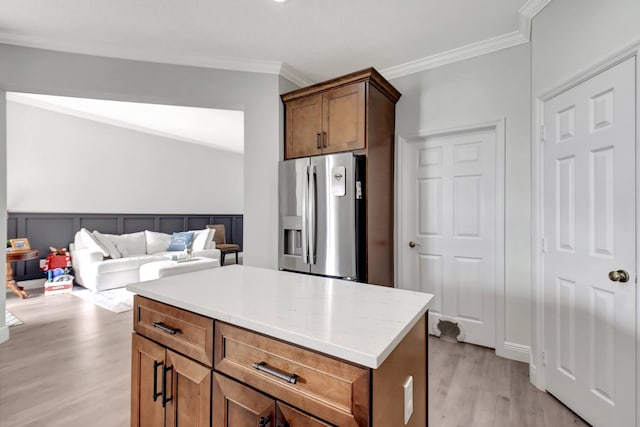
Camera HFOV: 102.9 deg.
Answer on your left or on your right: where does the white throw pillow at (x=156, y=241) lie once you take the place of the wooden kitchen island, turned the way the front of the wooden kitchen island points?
on your right

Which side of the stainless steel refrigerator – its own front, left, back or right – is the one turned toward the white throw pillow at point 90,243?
right

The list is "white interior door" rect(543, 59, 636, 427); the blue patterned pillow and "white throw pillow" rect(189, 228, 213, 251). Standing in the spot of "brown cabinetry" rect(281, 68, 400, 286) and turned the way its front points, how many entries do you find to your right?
2

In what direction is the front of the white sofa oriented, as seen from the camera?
facing the viewer and to the right of the viewer

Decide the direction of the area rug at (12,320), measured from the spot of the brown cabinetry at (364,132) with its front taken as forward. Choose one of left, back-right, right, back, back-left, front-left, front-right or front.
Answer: front-right

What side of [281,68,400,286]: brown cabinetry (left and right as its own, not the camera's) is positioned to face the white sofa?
right

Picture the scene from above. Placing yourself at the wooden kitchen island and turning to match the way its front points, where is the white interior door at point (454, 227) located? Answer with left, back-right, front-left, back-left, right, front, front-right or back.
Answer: back

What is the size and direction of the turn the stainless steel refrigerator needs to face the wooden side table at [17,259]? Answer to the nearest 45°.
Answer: approximately 45° to its right

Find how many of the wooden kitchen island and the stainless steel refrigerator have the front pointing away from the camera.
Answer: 0

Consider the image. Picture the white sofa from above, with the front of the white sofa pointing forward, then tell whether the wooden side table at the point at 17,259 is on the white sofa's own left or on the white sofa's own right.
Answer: on the white sofa's own right

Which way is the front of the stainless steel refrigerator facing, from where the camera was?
facing the viewer and to the left of the viewer

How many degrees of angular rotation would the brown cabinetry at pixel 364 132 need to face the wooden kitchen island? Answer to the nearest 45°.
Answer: approximately 45° to its left

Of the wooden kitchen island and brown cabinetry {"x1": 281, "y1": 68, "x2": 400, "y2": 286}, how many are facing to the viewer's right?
0
